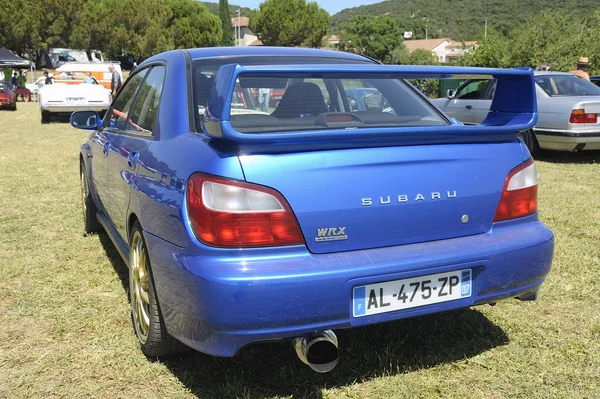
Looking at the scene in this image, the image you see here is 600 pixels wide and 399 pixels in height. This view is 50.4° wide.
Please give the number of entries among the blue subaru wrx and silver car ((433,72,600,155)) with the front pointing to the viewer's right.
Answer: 0

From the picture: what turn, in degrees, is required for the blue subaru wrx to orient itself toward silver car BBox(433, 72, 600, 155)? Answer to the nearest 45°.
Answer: approximately 90° to its right

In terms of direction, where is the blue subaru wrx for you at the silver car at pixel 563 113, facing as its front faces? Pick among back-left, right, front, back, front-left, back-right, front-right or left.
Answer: back-left

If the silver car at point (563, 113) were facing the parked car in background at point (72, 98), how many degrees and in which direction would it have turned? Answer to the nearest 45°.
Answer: approximately 45° to its left

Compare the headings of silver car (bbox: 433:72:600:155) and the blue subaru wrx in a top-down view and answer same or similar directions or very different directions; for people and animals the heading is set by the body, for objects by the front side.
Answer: same or similar directions

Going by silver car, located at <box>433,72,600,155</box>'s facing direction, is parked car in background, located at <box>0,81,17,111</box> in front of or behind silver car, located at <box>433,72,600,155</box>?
in front

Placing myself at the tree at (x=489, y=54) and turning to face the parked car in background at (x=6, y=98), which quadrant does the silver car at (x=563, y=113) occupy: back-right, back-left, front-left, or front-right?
front-left

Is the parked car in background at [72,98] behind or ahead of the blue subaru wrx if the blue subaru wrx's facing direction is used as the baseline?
ahead

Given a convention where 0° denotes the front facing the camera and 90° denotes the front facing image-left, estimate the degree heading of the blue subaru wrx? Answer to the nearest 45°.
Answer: approximately 135°

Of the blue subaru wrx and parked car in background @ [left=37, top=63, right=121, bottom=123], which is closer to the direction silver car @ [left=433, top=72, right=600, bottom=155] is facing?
the parked car in background

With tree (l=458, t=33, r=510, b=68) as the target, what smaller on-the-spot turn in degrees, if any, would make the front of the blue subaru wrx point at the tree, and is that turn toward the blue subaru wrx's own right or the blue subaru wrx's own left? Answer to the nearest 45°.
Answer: approximately 45° to the blue subaru wrx's own right

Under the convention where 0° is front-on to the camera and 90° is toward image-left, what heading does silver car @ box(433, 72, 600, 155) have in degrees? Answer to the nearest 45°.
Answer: approximately 135°
